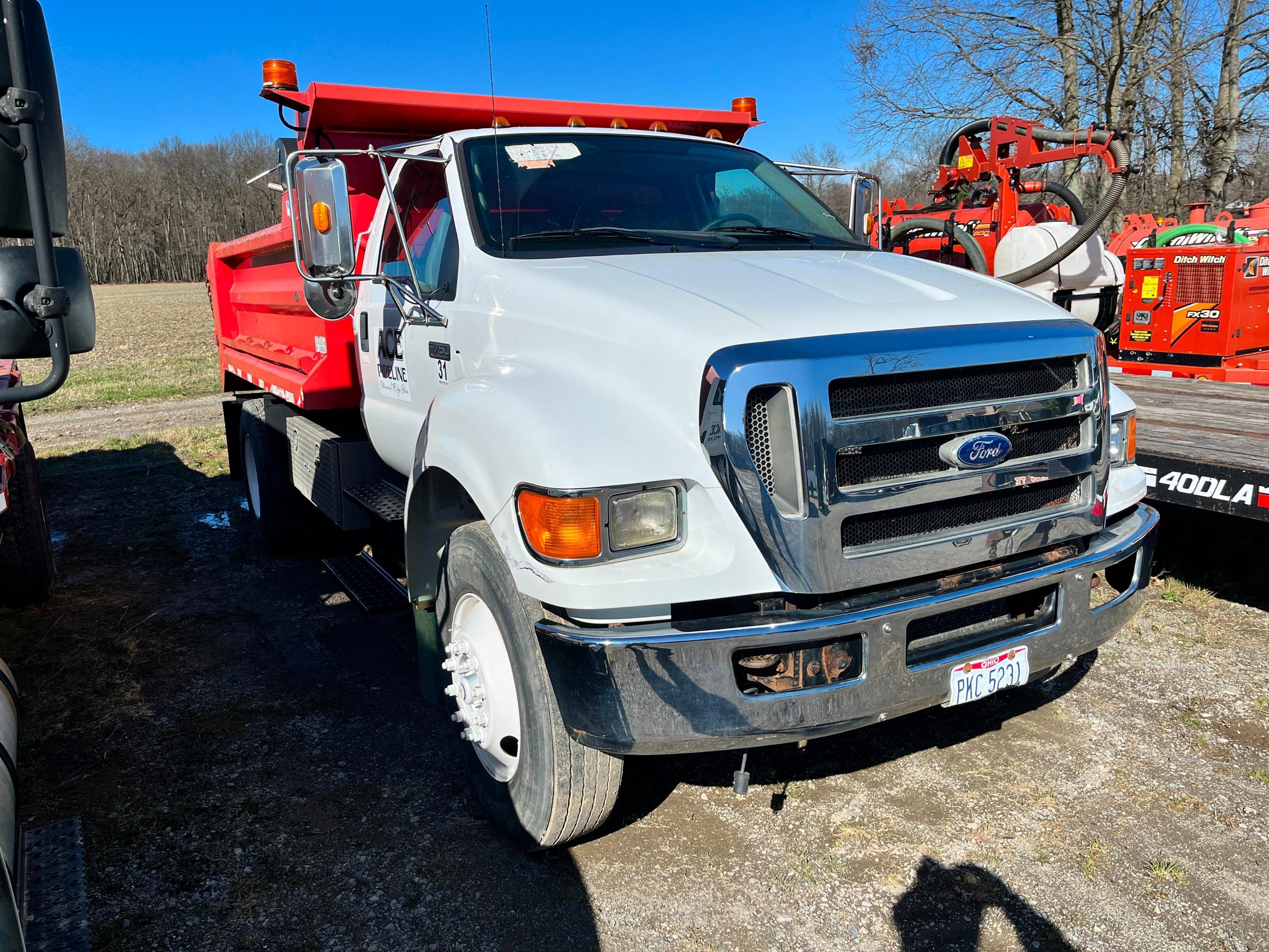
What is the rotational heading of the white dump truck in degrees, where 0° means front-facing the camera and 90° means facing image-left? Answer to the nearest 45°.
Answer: approximately 315°

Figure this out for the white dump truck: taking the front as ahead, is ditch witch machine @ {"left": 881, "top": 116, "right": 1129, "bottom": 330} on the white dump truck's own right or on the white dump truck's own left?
on the white dump truck's own left

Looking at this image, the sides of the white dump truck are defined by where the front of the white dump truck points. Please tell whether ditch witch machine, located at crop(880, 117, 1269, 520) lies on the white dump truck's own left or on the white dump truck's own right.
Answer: on the white dump truck's own left

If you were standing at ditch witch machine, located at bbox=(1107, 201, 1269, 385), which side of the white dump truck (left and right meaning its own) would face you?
left
